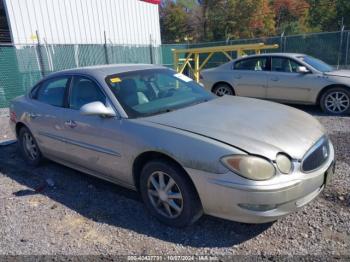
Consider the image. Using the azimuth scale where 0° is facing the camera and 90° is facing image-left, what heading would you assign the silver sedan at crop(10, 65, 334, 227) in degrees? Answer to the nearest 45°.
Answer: approximately 315°

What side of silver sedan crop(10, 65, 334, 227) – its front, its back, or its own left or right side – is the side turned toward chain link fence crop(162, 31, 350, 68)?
left

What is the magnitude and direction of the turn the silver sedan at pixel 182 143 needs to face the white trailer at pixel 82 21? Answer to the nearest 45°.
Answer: approximately 135° to its left

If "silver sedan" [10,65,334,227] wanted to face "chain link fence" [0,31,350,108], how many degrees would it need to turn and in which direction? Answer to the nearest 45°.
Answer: approximately 135° to its left

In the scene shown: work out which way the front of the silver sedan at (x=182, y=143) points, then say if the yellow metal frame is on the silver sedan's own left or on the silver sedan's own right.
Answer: on the silver sedan's own left
